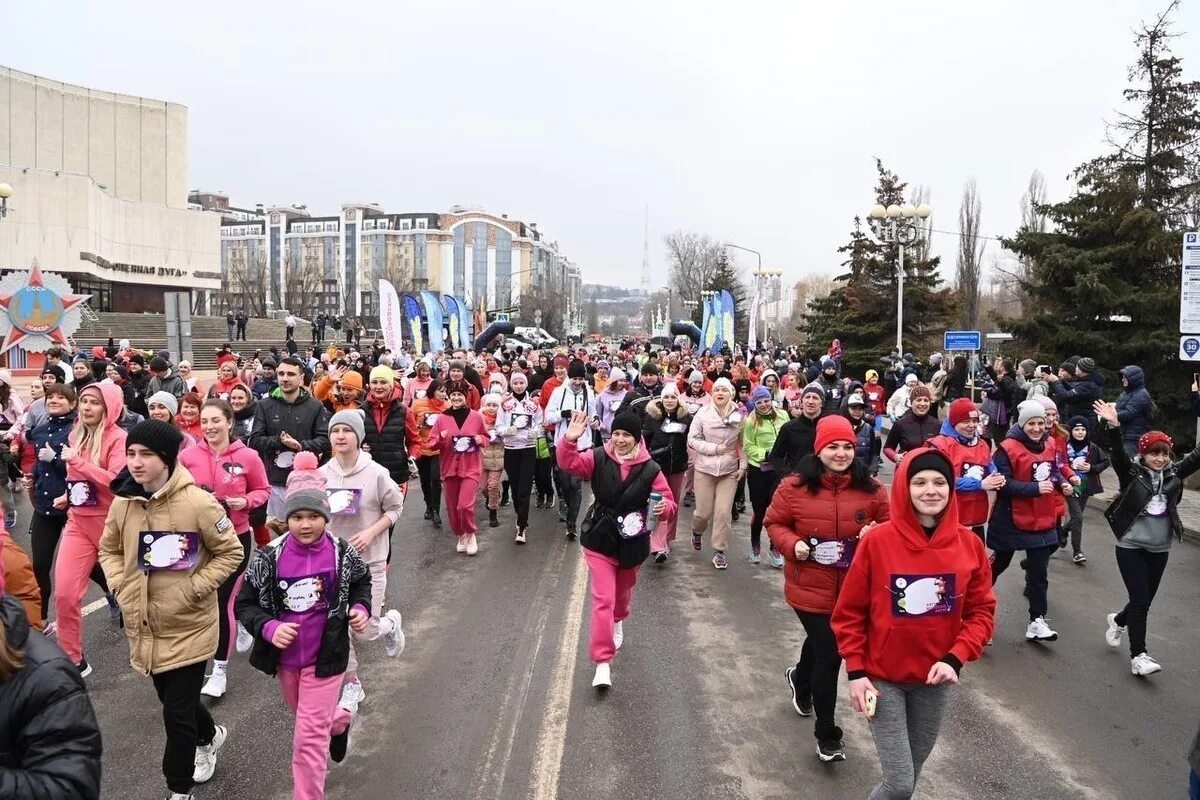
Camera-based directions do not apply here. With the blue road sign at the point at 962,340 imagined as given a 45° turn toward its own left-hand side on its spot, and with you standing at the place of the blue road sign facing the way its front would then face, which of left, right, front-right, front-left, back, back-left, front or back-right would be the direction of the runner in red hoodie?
front-right

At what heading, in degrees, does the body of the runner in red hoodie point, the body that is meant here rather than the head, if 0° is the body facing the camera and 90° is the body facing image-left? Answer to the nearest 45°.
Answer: approximately 0°

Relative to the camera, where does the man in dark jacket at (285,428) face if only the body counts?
toward the camera

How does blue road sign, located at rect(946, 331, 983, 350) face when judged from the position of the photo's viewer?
facing the viewer

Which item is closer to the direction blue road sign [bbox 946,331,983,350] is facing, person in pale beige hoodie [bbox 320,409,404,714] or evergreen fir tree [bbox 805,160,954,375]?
the person in pale beige hoodie

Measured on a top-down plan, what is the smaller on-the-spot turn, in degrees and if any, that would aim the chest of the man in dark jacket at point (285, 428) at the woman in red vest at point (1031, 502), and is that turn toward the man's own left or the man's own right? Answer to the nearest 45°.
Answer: approximately 45° to the man's own left

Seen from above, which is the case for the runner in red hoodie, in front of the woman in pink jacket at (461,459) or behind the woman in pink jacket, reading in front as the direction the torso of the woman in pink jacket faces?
in front

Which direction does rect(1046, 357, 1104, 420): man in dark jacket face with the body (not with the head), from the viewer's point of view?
to the viewer's left

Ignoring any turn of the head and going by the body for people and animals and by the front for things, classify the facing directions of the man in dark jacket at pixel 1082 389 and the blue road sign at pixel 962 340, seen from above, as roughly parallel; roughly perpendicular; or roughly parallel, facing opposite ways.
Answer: roughly perpendicular

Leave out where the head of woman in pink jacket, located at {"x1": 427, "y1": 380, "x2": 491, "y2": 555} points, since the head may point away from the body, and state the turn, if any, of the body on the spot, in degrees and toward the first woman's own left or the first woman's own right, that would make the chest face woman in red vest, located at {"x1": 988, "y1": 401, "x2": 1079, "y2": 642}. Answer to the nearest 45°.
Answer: approximately 45° to the first woman's own left

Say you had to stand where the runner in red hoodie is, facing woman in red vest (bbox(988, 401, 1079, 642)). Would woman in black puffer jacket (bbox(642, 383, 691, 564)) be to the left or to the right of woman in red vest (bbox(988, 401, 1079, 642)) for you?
left

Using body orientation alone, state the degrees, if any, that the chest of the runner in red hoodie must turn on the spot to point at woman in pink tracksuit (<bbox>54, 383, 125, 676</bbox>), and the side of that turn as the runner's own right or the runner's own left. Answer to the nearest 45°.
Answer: approximately 90° to the runner's own right

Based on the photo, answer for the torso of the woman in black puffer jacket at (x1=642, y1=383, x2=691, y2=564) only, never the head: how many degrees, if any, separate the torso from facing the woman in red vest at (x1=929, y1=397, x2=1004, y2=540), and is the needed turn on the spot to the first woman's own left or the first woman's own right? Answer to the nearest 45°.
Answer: approximately 45° to the first woman's own left

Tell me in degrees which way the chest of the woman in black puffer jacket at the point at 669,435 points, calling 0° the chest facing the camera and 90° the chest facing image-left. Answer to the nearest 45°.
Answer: approximately 0°
